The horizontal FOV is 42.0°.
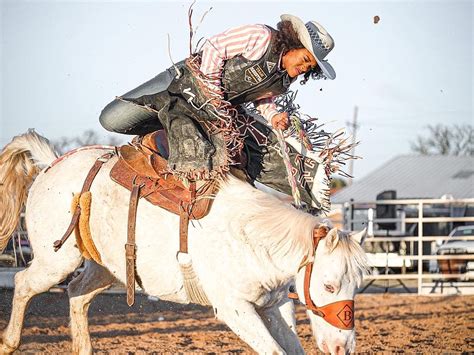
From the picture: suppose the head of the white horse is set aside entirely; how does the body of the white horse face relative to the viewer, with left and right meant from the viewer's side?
facing to the right of the viewer
